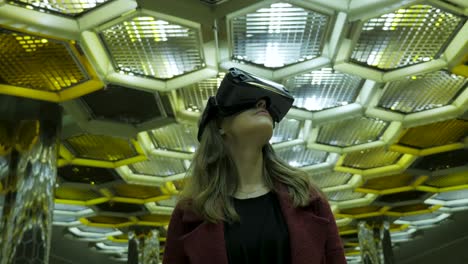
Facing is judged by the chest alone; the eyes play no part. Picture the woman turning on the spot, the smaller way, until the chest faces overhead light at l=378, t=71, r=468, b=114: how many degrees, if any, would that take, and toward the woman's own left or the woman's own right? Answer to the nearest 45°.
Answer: approximately 135° to the woman's own left

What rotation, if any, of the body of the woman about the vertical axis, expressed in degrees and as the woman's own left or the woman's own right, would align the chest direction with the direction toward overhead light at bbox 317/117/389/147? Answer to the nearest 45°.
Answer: approximately 180°

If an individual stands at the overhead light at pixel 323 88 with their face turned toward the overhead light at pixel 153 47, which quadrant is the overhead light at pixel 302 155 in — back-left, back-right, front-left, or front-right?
back-right

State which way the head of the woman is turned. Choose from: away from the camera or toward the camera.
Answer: toward the camera

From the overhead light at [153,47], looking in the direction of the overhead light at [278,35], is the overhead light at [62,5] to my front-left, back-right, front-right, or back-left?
back-right

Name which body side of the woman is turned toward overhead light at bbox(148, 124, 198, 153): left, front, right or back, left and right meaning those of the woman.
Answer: back

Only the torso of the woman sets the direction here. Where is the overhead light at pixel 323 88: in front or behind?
behind

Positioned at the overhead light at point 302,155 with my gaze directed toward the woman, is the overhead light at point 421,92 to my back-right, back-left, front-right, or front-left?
front-left

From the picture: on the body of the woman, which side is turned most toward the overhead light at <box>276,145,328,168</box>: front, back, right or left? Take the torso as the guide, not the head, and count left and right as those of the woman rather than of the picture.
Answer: back
